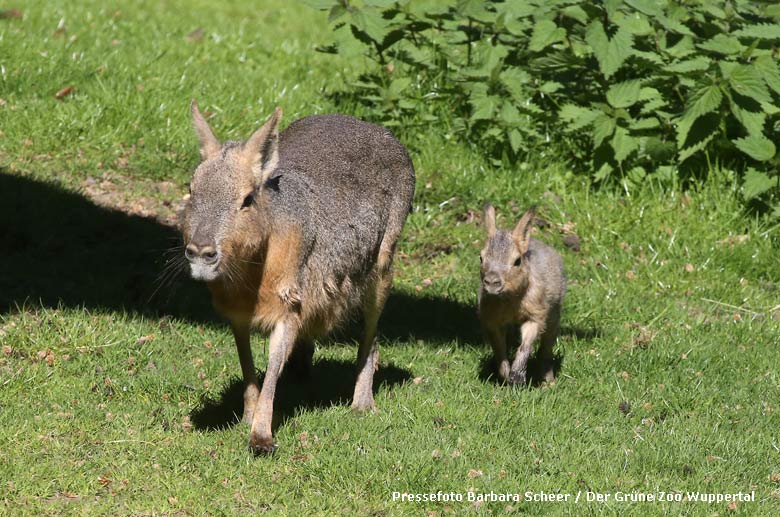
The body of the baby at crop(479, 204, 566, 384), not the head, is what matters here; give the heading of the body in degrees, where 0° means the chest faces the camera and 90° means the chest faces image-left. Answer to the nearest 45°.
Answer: approximately 45°
